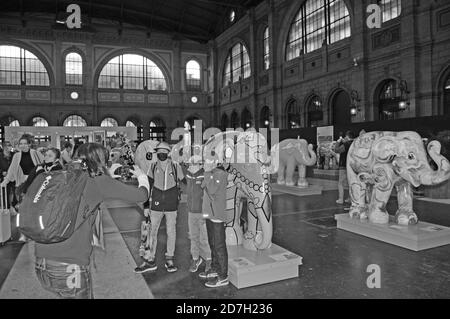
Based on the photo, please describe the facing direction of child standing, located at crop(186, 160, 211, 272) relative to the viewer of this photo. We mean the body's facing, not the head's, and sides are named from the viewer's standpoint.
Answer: facing the viewer and to the left of the viewer

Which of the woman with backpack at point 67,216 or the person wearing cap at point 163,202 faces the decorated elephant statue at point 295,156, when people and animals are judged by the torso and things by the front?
the woman with backpack

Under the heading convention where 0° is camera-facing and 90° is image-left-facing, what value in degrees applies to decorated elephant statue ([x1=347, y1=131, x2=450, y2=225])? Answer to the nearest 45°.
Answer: approximately 315°

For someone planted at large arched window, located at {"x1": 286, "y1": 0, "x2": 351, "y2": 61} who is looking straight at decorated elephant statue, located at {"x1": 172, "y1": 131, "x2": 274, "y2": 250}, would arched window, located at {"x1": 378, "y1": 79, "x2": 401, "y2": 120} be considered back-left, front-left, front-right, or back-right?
front-left

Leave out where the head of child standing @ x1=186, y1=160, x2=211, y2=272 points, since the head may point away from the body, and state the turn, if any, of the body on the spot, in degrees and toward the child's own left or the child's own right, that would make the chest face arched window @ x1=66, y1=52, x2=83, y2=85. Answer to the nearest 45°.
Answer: approximately 135° to the child's own right

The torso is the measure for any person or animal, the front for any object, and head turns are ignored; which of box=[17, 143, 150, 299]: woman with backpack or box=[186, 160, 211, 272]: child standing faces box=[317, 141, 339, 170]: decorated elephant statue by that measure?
the woman with backpack

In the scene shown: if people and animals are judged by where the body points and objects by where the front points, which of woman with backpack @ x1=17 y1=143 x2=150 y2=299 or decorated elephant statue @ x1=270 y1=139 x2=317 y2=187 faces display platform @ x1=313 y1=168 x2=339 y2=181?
the woman with backpack

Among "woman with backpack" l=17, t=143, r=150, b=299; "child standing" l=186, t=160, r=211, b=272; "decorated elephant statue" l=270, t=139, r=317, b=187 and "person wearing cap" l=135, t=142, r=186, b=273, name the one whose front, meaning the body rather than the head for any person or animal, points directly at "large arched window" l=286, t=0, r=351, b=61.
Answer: the woman with backpack

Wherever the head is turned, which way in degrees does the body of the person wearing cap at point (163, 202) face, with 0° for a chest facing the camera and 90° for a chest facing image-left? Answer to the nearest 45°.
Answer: approximately 0°

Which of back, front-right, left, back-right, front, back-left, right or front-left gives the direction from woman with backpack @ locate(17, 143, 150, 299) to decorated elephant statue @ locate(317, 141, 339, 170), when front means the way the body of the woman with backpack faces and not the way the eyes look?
front

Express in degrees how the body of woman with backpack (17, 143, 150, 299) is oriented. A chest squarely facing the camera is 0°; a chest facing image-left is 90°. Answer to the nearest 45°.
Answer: approximately 225°
